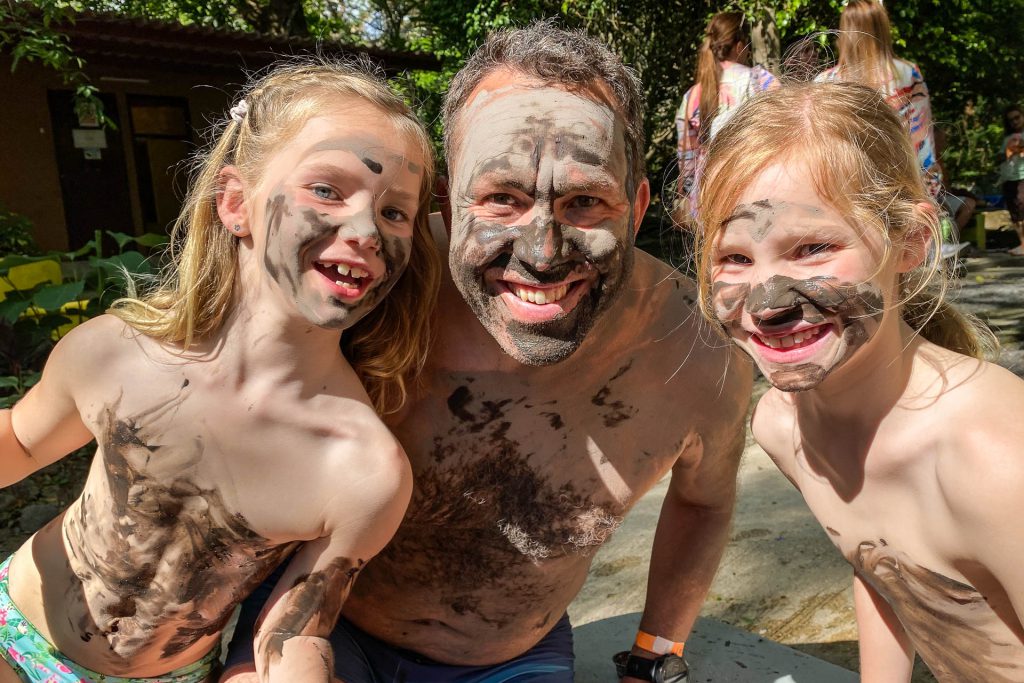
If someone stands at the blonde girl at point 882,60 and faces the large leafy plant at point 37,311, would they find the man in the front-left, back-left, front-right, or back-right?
front-left

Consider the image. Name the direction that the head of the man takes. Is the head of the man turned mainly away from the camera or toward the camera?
toward the camera

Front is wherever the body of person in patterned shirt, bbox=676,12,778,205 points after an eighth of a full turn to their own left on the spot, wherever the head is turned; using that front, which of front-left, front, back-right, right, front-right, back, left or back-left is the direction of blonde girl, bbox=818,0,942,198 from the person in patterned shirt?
back-right

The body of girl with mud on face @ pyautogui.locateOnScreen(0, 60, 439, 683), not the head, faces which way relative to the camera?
toward the camera

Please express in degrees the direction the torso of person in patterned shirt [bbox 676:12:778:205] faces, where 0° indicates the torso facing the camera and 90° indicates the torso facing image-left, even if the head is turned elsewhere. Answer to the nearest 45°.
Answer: approximately 225°

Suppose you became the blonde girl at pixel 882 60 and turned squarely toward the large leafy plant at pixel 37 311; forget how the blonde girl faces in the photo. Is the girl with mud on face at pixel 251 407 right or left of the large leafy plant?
left

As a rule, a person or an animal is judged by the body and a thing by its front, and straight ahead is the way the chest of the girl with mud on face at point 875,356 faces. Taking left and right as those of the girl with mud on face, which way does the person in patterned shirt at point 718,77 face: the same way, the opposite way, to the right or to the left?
the opposite way

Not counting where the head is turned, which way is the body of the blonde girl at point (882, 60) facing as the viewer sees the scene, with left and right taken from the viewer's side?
facing away from the viewer

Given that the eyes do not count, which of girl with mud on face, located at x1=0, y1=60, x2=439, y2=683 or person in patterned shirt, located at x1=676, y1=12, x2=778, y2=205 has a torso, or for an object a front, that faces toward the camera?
the girl with mud on face

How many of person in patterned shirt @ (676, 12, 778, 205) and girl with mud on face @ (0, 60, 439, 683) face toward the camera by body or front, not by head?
1

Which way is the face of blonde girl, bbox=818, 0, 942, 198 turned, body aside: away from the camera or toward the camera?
away from the camera

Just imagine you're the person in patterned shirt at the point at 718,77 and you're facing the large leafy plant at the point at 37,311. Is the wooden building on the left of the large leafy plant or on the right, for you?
right

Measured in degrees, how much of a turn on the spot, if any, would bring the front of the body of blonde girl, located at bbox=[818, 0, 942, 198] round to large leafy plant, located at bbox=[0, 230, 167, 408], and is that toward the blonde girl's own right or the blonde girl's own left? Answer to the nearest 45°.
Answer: approximately 90° to the blonde girl's own left

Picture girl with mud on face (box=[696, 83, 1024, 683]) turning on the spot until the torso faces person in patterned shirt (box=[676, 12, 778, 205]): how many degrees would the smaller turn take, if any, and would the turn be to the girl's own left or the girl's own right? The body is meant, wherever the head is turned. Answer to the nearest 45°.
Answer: approximately 135° to the girl's own right

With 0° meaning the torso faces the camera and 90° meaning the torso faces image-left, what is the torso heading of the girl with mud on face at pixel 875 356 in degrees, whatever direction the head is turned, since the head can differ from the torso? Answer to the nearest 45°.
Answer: approximately 45°
